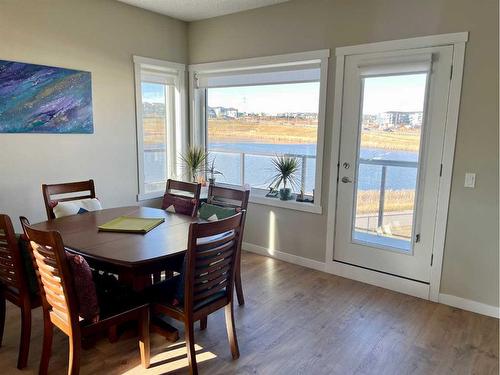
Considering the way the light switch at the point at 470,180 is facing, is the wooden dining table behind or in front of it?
in front

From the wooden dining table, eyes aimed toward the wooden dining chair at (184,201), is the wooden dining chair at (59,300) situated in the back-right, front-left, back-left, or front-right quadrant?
back-left

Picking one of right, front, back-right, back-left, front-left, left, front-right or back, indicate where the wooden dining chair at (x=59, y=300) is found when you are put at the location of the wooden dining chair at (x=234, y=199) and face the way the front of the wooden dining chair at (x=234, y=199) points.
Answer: front

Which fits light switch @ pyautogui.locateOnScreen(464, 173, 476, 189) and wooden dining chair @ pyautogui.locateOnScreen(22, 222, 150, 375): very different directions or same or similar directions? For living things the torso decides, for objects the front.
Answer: very different directions

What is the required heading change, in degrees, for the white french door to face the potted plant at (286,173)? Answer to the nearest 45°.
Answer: approximately 90° to its right

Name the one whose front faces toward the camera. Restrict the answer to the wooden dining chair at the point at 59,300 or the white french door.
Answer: the white french door

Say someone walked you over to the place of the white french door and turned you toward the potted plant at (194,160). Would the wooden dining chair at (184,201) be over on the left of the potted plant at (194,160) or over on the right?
left

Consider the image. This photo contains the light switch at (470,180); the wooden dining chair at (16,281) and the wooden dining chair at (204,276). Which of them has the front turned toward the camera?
the light switch

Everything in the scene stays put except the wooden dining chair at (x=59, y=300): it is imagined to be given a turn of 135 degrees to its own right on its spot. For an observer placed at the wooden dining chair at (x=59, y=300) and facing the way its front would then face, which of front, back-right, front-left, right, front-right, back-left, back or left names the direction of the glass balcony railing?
left

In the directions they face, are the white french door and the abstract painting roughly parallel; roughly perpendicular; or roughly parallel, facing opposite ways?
roughly perpendicular

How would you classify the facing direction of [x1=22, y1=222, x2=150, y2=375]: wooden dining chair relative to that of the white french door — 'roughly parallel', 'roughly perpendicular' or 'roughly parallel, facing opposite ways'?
roughly parallel, facing opposite ways

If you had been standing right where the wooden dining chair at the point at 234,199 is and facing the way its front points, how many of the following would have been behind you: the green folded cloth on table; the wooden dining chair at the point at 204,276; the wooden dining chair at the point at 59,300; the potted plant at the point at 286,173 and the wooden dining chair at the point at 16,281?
1

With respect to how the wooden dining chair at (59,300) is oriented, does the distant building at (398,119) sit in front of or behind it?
in front

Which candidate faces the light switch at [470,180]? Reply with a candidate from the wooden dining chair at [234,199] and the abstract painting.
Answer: the abstract painting

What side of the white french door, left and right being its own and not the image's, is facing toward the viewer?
front

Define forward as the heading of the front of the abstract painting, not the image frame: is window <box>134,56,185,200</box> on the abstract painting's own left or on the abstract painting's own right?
on the abstract painting's own left

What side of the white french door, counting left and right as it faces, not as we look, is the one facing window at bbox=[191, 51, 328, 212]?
right
